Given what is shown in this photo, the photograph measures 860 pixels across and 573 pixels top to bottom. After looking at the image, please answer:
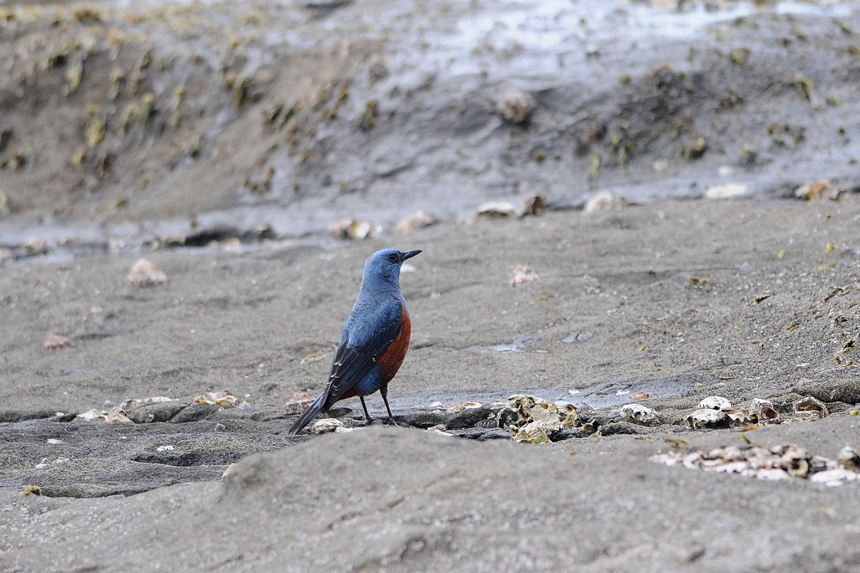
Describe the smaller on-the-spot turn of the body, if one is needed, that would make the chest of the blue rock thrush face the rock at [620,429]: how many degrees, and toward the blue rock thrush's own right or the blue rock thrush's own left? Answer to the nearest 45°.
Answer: approximately 45° to the blue rock thrush's own right

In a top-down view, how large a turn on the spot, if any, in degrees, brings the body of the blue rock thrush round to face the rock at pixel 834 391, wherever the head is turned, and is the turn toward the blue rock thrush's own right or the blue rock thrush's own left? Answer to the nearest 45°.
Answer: approximately 45° to the blue rock thrush's own right

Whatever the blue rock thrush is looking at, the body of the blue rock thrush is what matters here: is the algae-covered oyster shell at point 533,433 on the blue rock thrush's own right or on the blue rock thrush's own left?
on the blue rock thrush's own right

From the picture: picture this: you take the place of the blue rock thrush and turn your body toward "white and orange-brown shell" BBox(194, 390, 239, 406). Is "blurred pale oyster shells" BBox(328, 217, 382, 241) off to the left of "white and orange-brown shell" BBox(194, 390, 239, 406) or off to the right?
right

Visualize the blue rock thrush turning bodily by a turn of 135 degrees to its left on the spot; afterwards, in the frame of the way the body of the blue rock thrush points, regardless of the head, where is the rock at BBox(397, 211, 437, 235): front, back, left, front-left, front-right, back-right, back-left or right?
front-right

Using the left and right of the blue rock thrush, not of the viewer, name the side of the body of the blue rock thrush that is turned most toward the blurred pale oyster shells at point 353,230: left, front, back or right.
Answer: left

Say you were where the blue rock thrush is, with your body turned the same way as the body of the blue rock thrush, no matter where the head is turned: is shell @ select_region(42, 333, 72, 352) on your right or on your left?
on your left

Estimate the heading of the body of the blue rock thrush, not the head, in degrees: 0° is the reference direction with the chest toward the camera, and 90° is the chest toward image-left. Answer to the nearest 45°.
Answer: approximately 270°

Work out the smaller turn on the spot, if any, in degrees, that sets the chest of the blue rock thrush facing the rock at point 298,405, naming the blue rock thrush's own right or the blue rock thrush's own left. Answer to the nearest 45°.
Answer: approximately 135° to the blue rock thrush's own left

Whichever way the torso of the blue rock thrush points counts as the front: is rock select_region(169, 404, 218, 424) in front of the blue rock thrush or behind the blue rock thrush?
behind

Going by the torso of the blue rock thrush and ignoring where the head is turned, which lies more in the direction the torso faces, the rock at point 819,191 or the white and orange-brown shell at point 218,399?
the rock

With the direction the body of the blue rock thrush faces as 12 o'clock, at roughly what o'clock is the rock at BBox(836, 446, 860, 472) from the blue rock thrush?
The rock is roughly at 2 o'clock from the blue rock thrush.
